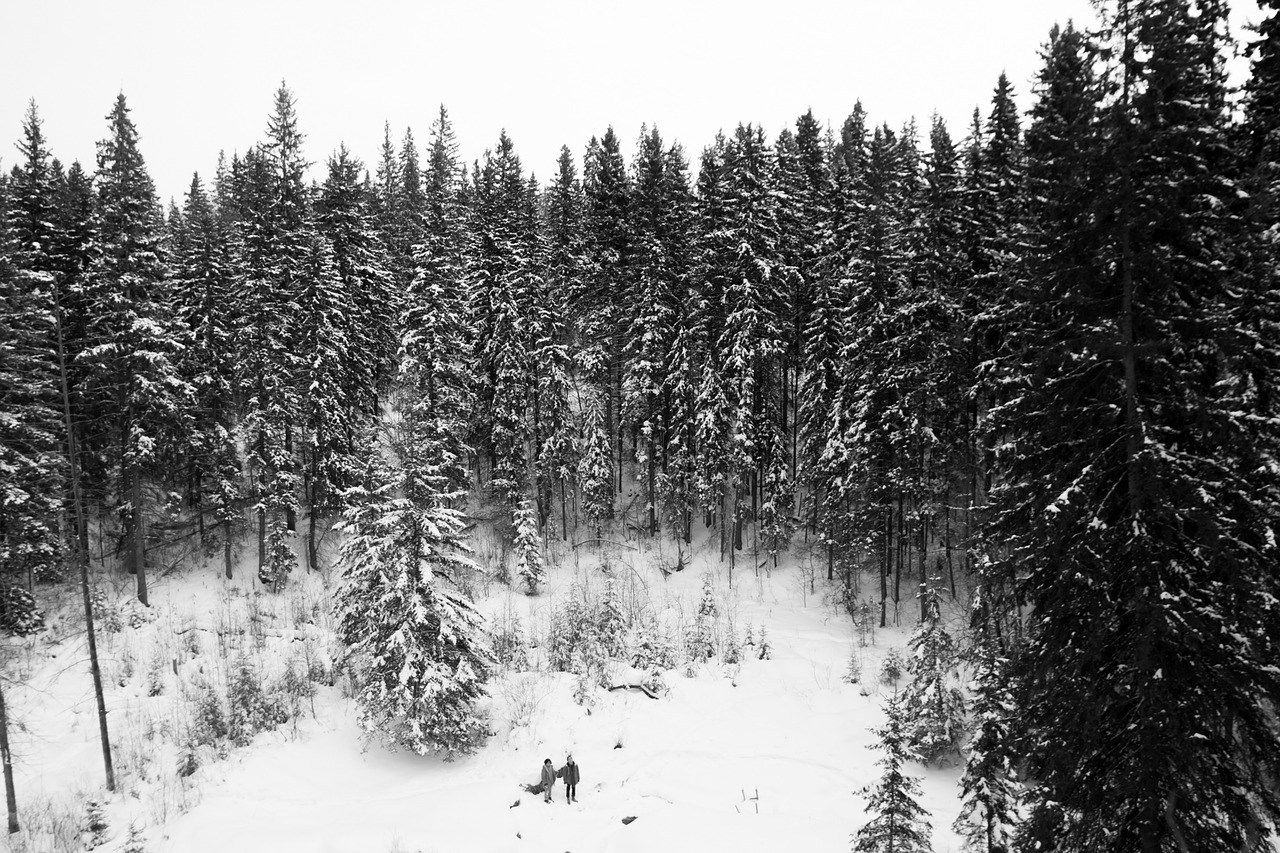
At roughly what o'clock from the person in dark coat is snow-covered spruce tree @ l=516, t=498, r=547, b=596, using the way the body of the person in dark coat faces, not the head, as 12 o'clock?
The snow-covered spruce tree is roughly at 6 o'clock from the person in dark coat.

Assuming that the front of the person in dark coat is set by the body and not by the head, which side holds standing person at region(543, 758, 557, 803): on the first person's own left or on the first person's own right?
on the first person's own right

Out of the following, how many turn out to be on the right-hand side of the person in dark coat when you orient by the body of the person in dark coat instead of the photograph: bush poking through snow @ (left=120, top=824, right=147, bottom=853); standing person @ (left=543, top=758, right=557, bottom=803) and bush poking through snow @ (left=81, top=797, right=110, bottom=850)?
3

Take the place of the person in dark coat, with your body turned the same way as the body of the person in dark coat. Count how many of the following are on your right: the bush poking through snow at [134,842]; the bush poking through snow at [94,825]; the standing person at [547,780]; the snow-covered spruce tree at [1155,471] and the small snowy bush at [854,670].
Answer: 3

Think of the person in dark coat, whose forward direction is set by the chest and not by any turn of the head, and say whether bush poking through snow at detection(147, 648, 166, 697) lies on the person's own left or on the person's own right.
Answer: on the person's own right

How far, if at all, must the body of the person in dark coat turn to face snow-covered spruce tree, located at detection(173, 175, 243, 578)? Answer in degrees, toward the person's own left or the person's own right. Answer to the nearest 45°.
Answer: approximately 135° to the person's own right

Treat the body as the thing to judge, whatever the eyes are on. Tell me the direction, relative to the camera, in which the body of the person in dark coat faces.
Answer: toward the camera

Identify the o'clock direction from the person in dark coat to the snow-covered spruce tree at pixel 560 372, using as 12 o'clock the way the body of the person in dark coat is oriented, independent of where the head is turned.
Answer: The snow-covered spruce tree is roughly at 6 o'clock from the person in dark coat.

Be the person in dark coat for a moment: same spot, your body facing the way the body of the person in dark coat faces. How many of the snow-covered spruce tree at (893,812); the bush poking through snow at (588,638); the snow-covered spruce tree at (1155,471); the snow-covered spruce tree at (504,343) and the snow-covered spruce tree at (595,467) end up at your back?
3

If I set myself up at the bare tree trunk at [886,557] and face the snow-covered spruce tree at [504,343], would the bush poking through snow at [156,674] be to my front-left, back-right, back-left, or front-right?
front-left

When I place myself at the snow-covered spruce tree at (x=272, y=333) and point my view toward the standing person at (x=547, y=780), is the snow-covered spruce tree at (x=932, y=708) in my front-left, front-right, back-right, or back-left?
front-left

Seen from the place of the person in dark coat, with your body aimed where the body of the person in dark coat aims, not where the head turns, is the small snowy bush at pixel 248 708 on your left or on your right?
on your right

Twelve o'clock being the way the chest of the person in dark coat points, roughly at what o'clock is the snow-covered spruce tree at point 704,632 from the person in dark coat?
The snow-covered spruce tree is roughly at 7 o'clock from the person in dark coat.

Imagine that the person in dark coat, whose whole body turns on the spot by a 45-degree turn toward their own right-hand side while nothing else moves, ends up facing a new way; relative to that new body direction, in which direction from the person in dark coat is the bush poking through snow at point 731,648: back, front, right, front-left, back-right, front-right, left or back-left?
back

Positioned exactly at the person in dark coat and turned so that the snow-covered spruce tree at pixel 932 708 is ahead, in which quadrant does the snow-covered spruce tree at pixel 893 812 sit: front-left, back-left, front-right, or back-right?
front-right
